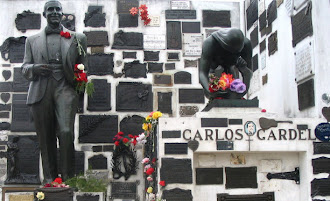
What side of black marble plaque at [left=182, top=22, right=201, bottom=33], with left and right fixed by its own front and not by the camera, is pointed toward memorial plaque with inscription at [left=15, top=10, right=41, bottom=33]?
right

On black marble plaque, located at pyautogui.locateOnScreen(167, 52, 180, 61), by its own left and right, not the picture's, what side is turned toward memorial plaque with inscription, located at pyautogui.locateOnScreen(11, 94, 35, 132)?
right

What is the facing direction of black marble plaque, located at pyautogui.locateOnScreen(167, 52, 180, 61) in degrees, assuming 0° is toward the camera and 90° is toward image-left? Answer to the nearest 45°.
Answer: approximately 0°

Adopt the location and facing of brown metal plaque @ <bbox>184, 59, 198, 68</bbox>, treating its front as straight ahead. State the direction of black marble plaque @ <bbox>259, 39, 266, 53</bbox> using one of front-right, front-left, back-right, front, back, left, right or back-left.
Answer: left

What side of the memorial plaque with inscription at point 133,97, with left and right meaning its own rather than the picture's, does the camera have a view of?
front

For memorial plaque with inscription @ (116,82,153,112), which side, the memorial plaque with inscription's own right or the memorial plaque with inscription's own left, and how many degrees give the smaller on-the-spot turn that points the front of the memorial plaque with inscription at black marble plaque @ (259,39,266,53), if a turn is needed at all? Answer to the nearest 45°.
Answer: approximately 90° to the memorial plaque with inscription's own left

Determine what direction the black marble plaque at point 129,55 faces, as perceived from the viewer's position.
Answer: facing the viewer

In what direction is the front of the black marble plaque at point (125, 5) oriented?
toward the camera

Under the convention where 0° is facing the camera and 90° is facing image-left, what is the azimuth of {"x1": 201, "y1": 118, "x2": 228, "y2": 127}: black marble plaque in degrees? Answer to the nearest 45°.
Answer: approximately 0°
